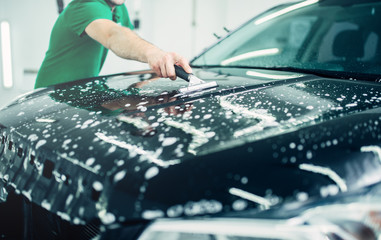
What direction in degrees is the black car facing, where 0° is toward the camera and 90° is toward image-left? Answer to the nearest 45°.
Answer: approximately 45°
